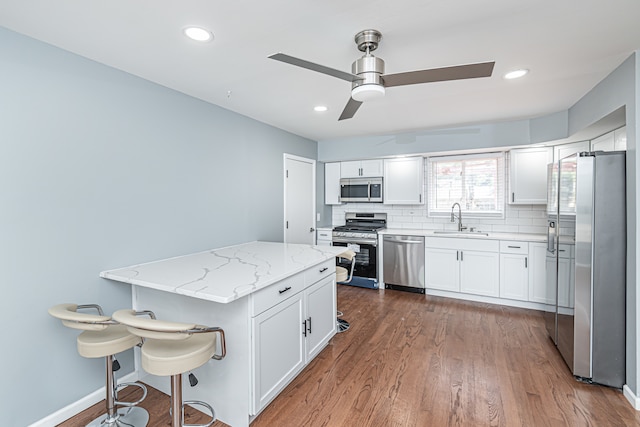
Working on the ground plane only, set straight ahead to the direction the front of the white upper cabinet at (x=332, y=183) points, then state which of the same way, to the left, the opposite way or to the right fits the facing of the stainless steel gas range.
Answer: the same way

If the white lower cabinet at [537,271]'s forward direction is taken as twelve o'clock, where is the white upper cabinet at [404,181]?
The white upper cabinet is roughly at 3 o'clock from the white lower cabinet.

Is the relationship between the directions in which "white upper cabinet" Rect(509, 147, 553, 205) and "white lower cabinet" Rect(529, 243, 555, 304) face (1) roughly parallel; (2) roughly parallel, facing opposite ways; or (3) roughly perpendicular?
roughly parallel

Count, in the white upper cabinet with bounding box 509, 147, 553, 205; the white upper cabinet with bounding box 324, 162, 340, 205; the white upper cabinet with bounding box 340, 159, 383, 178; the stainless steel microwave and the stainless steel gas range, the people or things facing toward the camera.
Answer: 5

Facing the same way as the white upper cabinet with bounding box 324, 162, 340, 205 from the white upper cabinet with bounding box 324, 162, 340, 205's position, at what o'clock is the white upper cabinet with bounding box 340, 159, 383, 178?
the white upper cabinet with bounding box 340, 159, 383, 178 is roughly at 10 o'clock from the white upper cabinet with bounding box 324, 162, 340, 205.

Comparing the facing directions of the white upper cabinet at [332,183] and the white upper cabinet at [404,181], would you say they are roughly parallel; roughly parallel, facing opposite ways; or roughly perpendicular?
roughly parallel

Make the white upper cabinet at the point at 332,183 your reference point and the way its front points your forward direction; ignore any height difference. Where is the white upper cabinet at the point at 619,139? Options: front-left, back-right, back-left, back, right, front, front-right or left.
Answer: front-left

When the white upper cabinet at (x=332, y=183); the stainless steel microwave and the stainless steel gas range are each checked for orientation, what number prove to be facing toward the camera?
3

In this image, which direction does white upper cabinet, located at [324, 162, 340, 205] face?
toward the camera

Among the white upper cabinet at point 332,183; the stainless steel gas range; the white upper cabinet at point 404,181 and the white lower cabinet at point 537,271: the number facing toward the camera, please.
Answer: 4

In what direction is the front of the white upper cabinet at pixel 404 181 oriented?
toward the camera

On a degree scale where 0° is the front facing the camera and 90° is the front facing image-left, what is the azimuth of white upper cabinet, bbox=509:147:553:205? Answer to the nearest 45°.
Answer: approximately 0°

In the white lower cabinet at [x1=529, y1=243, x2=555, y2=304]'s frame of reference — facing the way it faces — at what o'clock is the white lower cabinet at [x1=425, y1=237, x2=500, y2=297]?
the white lower cabinet at [x1=425, y1=237, x2=500, y2=297] is roughly at 3 o'clock from the white lower cabinet at [x1=529, y1=243, x2=555, y2=304].

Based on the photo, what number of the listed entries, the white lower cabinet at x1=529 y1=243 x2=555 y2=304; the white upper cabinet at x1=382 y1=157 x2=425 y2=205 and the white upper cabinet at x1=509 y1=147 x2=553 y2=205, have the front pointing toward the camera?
3

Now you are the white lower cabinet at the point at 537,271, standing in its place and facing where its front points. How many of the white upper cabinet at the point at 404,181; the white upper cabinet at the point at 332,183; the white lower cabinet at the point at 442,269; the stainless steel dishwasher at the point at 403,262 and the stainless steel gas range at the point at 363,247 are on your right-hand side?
5

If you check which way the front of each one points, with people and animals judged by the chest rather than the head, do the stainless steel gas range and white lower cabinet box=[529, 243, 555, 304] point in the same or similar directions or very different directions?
same or similar directions

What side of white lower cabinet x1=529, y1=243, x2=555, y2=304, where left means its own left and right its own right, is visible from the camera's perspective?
front
